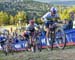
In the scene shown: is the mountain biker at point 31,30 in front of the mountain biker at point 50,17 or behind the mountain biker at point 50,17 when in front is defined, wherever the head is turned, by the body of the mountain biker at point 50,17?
behind

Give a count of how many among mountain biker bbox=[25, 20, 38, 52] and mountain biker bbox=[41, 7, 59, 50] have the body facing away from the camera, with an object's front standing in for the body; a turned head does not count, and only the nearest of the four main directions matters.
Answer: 0

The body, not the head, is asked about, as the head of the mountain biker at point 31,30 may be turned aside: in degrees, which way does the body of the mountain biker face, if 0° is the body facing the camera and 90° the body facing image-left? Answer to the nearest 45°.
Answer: approximately 0°

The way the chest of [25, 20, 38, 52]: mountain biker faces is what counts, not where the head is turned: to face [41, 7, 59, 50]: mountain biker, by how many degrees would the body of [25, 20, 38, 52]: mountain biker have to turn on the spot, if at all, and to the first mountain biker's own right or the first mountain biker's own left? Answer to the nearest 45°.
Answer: approximately 45° to the first mountain biker's own left

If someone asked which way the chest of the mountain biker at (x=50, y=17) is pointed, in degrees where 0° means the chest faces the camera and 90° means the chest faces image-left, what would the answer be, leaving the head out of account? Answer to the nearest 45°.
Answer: approximately 315°
